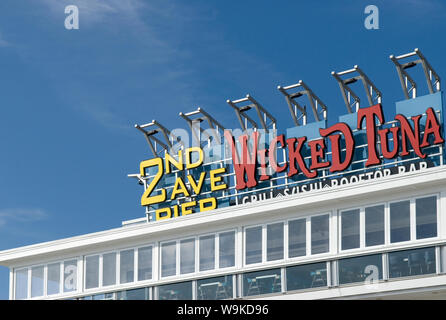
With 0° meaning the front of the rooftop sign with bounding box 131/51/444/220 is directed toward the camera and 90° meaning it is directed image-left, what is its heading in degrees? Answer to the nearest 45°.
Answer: approximately 45°
